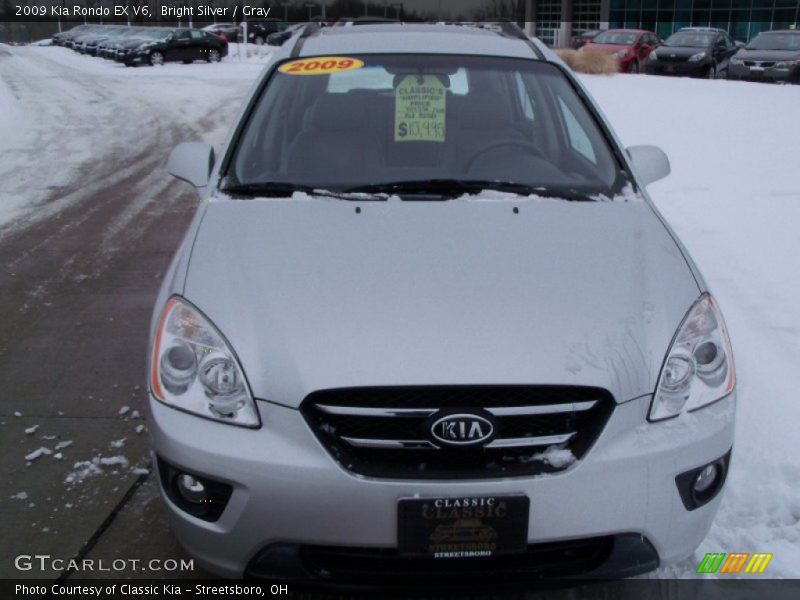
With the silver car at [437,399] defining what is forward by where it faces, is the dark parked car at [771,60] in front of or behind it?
behind

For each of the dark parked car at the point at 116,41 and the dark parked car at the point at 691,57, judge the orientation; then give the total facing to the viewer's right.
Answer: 0

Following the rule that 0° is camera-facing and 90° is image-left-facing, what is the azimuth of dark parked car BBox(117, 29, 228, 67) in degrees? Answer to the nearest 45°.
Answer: approximately 45°

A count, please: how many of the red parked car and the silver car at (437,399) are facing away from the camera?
0

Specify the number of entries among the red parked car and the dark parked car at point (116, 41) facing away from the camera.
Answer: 0

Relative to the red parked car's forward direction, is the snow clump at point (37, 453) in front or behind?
in front

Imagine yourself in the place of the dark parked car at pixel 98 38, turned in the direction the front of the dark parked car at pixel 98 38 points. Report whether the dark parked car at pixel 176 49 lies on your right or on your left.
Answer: on your left

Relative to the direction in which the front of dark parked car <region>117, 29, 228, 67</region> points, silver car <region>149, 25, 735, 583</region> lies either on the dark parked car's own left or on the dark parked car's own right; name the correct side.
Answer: on the dark parked car's own left

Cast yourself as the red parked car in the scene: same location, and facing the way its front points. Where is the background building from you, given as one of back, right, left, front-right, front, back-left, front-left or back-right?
back-right
